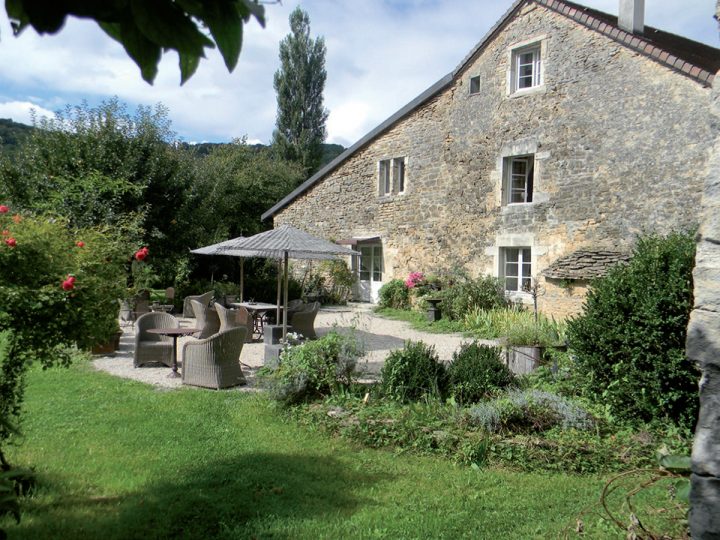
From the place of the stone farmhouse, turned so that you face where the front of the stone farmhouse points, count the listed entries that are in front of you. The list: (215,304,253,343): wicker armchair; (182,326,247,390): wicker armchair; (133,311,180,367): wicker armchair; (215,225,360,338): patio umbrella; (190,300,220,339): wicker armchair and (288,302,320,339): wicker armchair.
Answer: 6

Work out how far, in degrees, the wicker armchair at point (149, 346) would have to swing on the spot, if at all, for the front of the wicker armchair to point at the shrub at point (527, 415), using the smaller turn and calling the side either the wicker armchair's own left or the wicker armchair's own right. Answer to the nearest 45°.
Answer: approximately 45° to the wicker armchair's own left

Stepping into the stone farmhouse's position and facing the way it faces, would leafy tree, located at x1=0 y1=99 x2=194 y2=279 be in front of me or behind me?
in front

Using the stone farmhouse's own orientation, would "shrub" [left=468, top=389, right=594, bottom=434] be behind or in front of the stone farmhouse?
in front

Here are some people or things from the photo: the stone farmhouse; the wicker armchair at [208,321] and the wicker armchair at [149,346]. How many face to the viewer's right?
1

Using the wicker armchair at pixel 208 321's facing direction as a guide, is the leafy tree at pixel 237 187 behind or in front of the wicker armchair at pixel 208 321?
behind

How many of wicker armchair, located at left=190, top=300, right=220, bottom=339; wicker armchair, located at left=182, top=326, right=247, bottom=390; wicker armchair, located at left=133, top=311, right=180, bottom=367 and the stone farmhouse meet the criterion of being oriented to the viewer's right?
1

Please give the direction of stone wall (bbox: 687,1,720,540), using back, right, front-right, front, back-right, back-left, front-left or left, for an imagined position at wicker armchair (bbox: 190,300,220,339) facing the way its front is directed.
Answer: front-left

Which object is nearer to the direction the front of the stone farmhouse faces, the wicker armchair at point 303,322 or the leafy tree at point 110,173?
the wicker armchair

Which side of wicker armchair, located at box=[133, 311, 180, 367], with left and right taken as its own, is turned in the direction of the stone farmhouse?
left

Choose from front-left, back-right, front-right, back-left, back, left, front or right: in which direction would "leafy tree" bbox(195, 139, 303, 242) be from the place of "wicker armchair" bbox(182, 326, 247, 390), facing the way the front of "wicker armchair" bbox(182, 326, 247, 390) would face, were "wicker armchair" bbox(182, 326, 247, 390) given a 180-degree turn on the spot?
back-left

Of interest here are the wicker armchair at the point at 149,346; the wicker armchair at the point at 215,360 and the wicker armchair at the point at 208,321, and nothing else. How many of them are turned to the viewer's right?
1

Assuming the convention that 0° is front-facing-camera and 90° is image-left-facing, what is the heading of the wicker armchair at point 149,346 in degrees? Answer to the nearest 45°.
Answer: approximately 270°

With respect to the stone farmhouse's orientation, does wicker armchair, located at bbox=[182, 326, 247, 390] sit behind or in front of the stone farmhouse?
in front

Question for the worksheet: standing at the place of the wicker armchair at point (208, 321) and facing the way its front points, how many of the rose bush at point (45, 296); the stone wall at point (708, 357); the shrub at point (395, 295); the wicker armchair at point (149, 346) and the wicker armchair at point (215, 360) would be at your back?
1

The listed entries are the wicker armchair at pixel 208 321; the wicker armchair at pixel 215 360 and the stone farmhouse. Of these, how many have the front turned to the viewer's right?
0

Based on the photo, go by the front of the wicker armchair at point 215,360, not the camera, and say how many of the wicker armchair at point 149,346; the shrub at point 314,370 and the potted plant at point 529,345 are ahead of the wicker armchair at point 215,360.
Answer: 1
